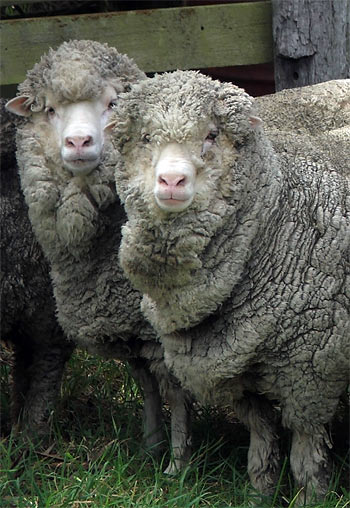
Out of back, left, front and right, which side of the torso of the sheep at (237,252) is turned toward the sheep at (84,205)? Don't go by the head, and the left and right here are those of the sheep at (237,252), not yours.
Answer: right

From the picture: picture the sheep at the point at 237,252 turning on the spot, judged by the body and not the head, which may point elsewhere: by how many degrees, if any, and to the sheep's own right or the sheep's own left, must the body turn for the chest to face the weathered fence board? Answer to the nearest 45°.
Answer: approximately 135° to the sheep's own right

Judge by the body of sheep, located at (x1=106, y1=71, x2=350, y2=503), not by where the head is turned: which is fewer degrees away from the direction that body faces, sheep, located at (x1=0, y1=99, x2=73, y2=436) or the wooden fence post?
the sheep

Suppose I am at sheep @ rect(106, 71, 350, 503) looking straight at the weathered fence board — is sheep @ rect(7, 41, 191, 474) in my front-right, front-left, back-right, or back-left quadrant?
front-left

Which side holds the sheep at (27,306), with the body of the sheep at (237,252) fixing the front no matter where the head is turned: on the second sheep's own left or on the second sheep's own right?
on the second sheep's own right

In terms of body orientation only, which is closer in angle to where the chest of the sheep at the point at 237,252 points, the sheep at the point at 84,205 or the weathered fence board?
the sheep
